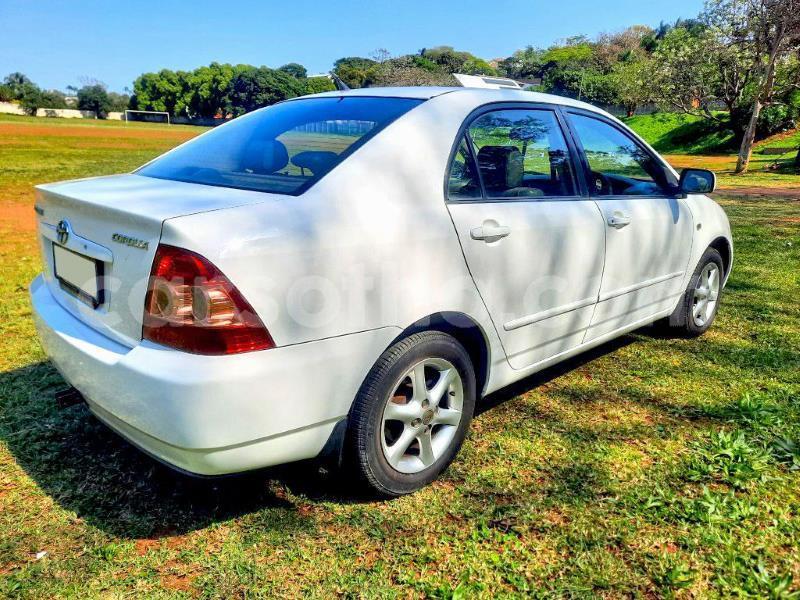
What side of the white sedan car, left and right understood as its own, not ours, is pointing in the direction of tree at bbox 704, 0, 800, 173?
front

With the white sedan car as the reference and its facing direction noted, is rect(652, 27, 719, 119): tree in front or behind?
in front

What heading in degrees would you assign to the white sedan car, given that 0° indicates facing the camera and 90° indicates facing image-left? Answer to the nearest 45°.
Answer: approximately 225°
